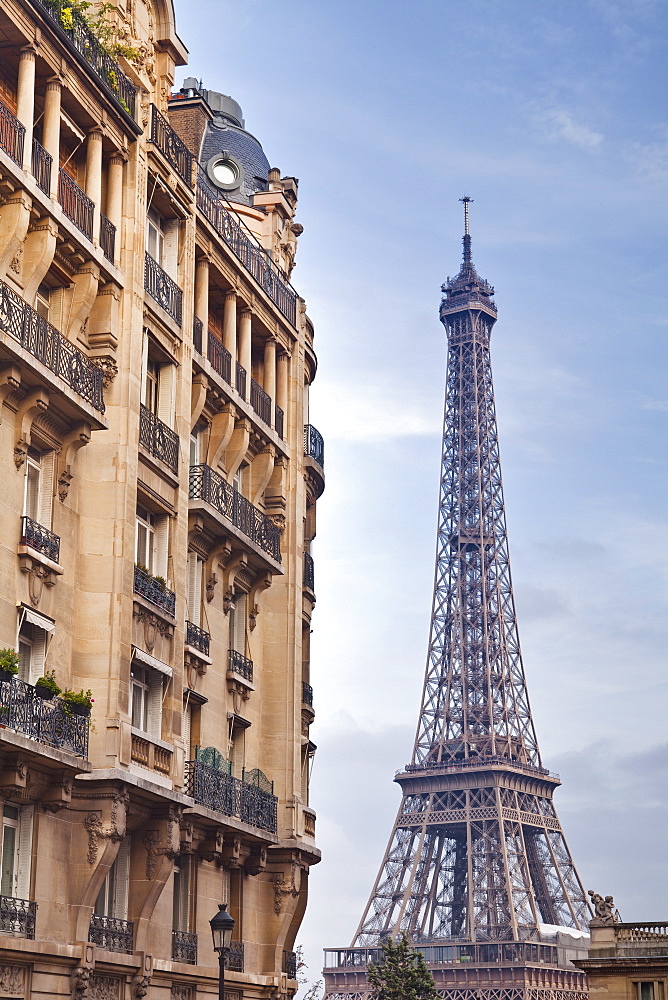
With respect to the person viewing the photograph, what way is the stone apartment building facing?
facing the viewer and to the right of the viewer
